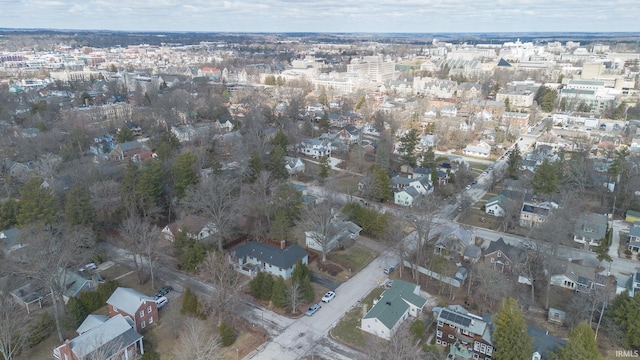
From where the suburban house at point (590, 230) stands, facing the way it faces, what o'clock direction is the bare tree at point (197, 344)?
The bare tree is roughly at 1 o'clock from the suburban house.

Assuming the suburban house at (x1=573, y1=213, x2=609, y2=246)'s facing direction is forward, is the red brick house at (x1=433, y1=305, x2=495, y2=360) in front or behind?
in front

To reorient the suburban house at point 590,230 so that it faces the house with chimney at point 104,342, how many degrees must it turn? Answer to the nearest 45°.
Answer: approximately 45° to its right

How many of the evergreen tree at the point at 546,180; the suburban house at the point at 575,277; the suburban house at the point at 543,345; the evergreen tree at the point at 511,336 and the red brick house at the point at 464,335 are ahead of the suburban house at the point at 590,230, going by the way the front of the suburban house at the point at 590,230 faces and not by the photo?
4

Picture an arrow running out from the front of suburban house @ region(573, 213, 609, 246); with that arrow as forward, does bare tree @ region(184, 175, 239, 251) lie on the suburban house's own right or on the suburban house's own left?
on the suburban house's own right

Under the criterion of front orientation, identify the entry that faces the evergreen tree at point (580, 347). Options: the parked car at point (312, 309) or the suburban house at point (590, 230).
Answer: the suburban house

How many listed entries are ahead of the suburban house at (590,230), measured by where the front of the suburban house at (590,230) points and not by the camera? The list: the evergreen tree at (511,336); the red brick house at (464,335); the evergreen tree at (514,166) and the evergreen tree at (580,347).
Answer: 3

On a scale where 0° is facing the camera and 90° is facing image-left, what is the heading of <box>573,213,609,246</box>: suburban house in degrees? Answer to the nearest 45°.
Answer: approximately 0°
